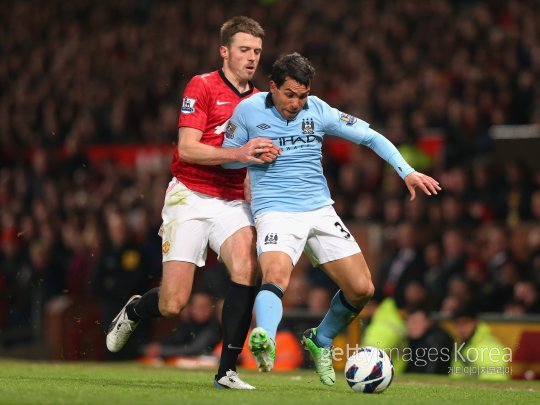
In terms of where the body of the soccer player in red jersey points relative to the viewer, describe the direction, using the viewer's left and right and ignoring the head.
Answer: facing the viewer and to the right of the viewer

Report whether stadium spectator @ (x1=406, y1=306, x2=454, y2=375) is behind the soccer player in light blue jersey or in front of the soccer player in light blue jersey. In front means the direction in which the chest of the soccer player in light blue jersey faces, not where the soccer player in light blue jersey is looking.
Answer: behind

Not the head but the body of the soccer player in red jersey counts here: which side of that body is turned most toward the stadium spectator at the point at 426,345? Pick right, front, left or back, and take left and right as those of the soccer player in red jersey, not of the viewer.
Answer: left

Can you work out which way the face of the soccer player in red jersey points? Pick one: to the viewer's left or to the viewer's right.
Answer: to the viewer's right

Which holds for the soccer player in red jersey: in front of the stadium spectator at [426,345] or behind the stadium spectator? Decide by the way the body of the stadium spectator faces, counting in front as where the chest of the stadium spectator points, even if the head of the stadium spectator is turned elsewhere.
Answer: in front

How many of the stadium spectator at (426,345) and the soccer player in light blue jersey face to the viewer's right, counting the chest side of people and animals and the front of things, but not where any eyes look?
0

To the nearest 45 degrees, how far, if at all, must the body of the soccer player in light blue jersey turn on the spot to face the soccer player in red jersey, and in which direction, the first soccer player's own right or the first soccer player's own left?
approximately 90° to the first soccer player's own right

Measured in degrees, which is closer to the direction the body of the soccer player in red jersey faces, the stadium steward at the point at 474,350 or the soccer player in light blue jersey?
the soccer player in light blue jersey

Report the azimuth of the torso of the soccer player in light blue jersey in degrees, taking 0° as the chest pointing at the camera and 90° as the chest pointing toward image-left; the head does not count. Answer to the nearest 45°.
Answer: approximately 0°

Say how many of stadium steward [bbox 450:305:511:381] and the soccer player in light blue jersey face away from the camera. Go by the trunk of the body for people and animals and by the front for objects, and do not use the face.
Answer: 0
